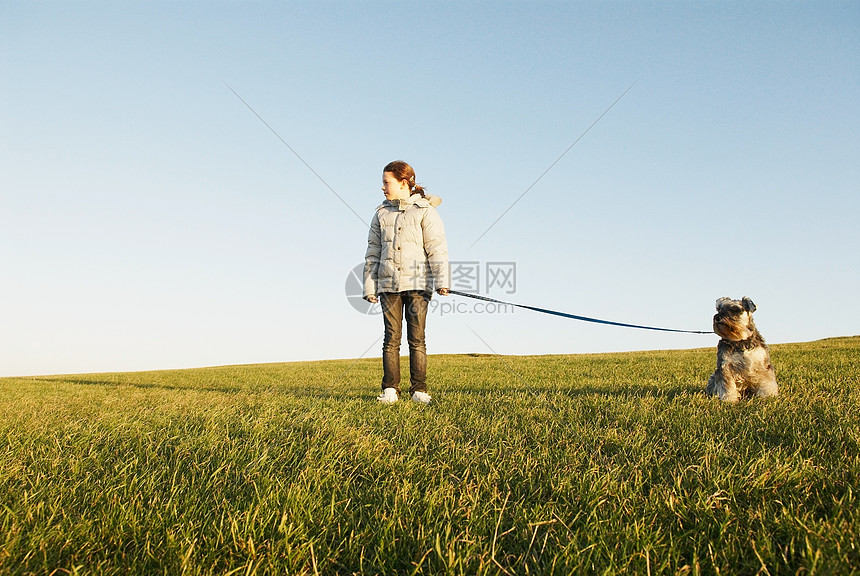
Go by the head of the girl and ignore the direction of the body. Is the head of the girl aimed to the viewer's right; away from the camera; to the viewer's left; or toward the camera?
to the viewer's left

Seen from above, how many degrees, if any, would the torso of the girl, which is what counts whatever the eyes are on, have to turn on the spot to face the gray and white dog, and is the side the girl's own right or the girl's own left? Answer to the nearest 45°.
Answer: approximately 90° to the girl's own left

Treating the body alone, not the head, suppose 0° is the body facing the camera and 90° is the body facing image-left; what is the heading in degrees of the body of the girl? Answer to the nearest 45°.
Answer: approximately 0°
